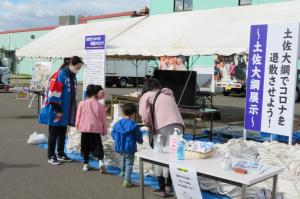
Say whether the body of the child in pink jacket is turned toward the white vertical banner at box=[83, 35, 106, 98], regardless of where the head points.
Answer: yes

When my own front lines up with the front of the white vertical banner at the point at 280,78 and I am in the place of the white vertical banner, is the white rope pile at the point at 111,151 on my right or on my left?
on my right

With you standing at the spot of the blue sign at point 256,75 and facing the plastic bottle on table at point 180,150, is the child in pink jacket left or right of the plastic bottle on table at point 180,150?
right

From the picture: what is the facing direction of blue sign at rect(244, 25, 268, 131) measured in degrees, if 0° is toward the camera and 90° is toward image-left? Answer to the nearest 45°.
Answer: approximately 0°

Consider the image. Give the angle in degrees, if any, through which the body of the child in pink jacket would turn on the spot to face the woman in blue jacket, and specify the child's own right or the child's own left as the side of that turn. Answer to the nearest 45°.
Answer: approximately 45° to the child's own left

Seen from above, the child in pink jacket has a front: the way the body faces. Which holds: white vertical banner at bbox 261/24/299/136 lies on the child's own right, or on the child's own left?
on the child's own right

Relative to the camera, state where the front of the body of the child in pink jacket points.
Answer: away from the camera

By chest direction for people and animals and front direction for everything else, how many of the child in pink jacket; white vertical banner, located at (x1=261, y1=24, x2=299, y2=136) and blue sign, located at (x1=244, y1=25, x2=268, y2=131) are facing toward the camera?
2

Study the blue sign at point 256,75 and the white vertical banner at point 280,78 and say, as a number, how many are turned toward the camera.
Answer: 2

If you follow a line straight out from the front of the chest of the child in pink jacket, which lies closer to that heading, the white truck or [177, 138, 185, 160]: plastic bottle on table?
the white truck
